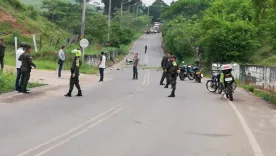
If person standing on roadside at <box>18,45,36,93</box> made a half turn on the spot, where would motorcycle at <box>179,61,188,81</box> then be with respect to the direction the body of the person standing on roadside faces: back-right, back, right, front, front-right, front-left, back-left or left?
back-right
